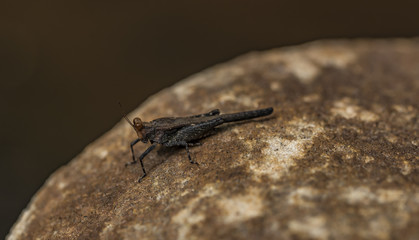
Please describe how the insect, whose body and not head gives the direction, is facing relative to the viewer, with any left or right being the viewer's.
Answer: facing to the left of the viewer
